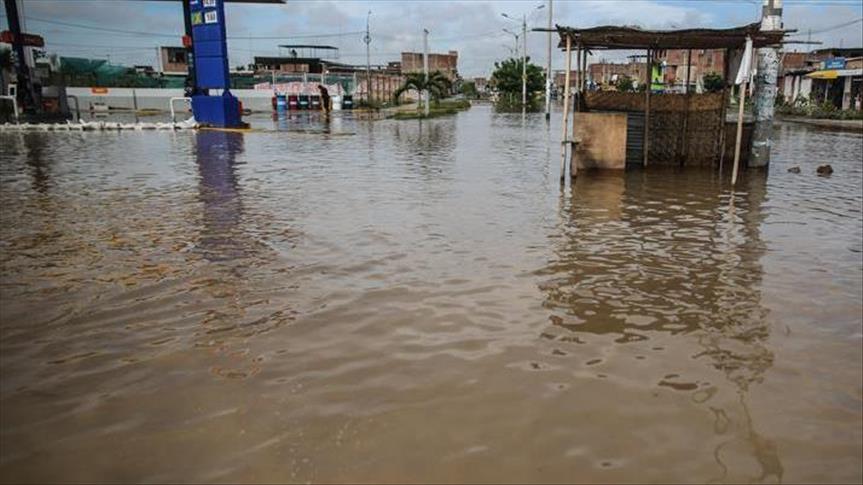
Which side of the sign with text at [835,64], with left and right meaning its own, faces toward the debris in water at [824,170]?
front

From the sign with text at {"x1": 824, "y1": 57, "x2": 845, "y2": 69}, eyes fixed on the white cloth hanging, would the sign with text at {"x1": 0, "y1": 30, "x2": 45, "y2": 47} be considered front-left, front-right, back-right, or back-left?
front-right

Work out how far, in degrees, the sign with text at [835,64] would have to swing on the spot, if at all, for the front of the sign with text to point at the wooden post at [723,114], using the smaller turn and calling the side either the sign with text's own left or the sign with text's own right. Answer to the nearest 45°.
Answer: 0° — it already faces it

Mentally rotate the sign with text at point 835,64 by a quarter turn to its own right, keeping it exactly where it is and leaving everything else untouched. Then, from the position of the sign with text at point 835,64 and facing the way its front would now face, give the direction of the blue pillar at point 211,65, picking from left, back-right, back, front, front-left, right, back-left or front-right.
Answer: front-left

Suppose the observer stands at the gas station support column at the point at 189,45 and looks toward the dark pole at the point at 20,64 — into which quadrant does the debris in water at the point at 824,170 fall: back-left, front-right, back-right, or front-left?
back-left

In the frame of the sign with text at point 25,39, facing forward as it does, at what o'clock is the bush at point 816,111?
The bush is roughly at 10 o'clock from the sign with text.

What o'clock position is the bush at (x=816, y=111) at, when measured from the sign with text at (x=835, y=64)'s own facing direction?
The bush is roughly at 12 o'clock from the sign with text.

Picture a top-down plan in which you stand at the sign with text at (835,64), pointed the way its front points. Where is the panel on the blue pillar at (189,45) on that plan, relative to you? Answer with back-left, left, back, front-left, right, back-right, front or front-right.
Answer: front-right

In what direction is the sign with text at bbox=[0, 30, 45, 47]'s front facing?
toward the camera

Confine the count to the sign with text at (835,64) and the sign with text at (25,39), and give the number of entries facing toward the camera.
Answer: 2

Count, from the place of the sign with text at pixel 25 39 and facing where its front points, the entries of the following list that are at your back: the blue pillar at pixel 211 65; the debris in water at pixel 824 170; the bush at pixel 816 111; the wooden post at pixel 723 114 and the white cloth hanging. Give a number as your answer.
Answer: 0

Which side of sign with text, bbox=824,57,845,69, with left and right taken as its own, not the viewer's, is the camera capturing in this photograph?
front

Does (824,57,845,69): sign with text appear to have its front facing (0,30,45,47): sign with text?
no

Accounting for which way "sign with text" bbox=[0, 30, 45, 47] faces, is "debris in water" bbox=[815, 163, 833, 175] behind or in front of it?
in front

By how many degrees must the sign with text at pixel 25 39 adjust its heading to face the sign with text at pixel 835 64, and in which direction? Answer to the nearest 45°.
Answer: approximately 45° to its left
